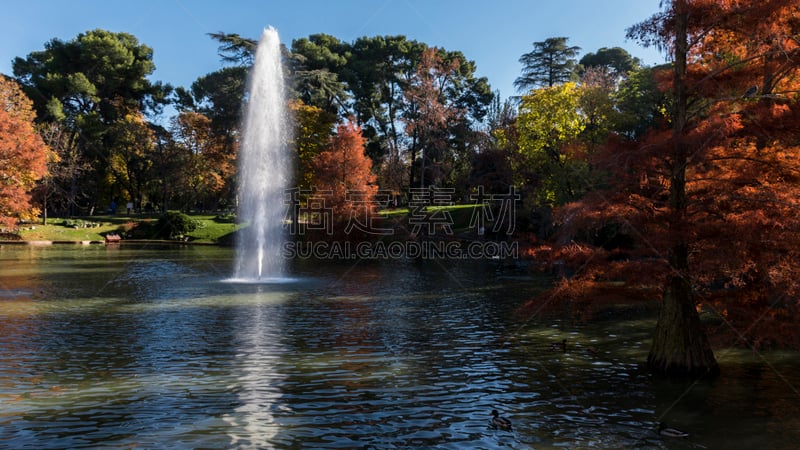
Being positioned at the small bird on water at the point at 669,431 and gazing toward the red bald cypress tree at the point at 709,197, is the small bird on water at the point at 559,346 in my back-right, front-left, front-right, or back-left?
front-left

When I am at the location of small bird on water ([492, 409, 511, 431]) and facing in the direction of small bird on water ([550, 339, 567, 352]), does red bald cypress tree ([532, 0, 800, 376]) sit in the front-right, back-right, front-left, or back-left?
front-right

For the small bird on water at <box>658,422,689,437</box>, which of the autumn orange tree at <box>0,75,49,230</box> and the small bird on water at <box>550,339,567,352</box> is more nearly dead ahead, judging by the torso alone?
the autumn orange tree

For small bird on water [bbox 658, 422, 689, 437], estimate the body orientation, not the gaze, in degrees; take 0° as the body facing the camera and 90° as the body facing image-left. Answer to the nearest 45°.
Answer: approximately 90°

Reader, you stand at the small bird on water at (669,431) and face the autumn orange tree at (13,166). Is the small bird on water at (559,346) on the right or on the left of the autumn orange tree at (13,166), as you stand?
right

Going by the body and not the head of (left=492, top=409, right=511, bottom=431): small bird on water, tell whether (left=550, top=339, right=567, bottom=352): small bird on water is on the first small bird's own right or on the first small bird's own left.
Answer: on the first small bird's own right

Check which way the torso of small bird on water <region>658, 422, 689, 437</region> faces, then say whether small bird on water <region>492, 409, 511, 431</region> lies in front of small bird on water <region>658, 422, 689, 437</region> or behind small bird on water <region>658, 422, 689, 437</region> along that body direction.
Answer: in front

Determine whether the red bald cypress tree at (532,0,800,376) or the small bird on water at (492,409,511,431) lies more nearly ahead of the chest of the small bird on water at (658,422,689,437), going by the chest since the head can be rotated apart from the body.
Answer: the small bird on water
